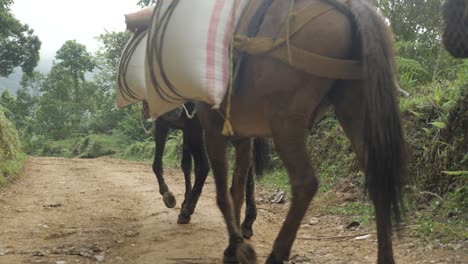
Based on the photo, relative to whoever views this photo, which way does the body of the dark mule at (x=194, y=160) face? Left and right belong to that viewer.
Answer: facing away from the viewer and to the left of the viewer

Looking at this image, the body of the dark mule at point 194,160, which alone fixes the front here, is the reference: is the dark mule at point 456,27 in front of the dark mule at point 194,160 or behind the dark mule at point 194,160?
behind

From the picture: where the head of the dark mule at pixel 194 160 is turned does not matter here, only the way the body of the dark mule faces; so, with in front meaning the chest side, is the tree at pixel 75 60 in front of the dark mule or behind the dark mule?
in front

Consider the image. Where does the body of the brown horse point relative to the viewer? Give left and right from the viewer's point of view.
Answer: facing away from the viewer and to the left of the viewer

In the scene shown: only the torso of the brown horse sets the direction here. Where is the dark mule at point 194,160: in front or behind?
in front

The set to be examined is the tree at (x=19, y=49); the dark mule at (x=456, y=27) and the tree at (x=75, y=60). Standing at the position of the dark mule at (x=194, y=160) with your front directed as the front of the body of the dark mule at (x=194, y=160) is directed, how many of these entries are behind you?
1

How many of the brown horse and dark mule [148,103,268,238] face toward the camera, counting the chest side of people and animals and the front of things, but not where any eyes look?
0

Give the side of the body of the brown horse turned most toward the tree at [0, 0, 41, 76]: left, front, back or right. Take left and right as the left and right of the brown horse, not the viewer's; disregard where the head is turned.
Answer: front

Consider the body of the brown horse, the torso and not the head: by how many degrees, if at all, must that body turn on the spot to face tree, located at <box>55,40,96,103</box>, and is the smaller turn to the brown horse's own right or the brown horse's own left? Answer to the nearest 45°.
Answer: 0° — it already faces it

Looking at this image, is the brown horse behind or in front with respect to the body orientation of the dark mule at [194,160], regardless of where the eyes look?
behind
